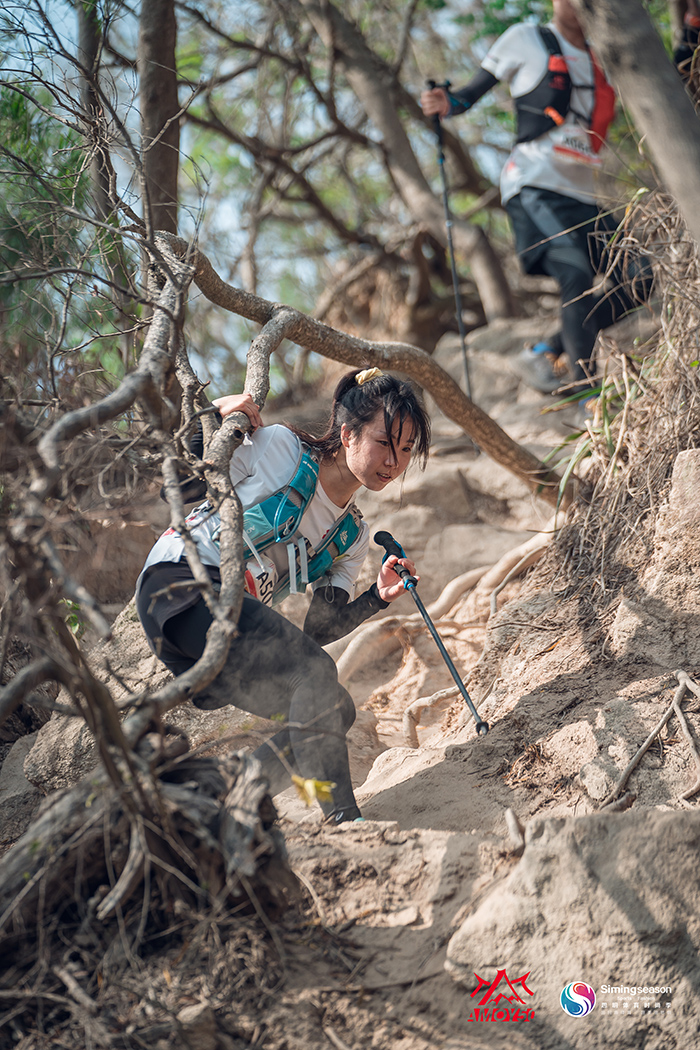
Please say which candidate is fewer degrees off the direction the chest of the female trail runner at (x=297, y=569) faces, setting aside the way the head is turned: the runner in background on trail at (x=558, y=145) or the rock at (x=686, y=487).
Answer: the rock

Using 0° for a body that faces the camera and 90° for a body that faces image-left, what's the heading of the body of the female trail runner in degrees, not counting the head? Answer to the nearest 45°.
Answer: approximately 315°

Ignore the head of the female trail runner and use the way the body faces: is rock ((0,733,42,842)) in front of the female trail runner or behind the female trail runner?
behind

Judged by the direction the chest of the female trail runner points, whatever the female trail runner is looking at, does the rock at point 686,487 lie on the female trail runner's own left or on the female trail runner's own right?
on the female trail runner's own left

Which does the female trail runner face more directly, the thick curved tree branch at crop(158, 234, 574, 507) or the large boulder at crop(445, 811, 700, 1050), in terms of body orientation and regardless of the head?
the large boulder

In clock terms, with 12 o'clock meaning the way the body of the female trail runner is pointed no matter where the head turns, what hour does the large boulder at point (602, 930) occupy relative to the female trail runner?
The large boulder is roughly at 1 o'clock from the female trail runner.
